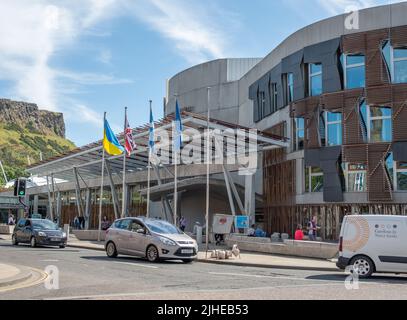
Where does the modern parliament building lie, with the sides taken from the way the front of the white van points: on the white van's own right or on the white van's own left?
on the white van's own left

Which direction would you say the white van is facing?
to the viewer's right

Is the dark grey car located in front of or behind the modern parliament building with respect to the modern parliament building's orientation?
in front

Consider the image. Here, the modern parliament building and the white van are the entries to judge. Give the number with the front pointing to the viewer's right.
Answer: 1

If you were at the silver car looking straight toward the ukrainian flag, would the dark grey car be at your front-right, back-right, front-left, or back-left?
front-left

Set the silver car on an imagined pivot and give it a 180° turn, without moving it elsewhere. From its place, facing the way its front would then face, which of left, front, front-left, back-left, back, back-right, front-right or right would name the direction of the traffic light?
front

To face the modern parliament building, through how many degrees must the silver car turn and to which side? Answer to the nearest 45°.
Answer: approximately 90° to its left

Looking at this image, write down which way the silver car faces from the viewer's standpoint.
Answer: facing the viewer and to the right of the viewer

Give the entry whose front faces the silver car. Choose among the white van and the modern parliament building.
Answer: the modern parliament building

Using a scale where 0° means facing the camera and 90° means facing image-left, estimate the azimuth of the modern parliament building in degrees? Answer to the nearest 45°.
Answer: approximately 45°

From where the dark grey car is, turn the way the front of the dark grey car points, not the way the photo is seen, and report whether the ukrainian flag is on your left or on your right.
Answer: on your left
